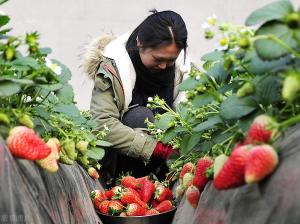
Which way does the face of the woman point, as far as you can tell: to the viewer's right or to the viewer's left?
to the viewer's right

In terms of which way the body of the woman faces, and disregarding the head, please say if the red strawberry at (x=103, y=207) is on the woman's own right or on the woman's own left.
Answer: on the woman's own right

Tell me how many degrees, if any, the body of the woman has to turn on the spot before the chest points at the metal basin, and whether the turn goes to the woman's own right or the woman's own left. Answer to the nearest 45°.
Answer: approximately 45° to the woman's own right

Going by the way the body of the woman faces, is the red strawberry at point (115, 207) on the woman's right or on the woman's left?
on the woman's right

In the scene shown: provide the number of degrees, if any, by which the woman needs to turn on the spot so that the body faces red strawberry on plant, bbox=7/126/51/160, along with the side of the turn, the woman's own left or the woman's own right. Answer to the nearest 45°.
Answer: approximately 45° to the woman's own right

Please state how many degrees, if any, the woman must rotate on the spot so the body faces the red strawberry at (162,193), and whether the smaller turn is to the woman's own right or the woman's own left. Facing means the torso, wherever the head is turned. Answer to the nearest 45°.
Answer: approximately 45° to the woman's own right

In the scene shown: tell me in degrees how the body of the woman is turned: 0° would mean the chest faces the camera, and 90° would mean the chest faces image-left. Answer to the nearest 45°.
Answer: approximately 315°
